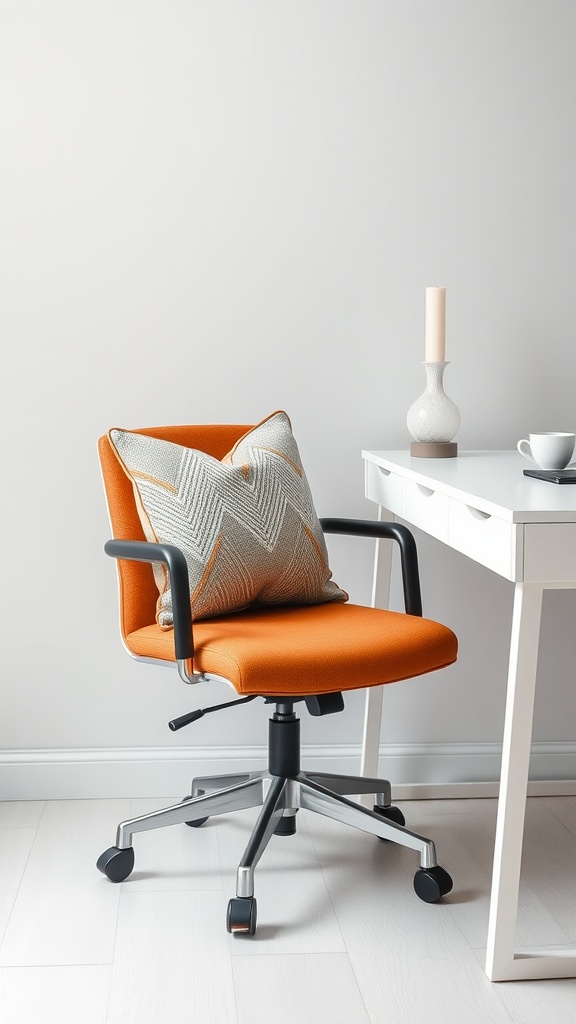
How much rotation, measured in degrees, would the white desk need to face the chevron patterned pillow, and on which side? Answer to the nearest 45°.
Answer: approximately 90° to its right

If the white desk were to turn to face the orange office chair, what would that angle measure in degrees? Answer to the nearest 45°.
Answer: approximately 90° to its right

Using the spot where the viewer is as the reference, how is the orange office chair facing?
facing the viewer and to the right of the viewer

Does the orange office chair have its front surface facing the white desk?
yes

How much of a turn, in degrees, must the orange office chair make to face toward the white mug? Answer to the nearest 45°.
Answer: approximately 45° to its left

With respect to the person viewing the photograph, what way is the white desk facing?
facing the viewer and to the left of the viewer

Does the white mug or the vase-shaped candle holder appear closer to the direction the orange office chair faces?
the white mug

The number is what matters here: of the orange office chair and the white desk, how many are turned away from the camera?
0

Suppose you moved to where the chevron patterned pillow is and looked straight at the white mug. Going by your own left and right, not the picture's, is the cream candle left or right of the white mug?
left

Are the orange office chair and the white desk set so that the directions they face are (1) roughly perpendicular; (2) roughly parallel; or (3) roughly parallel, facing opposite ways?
roughly perpendicular
